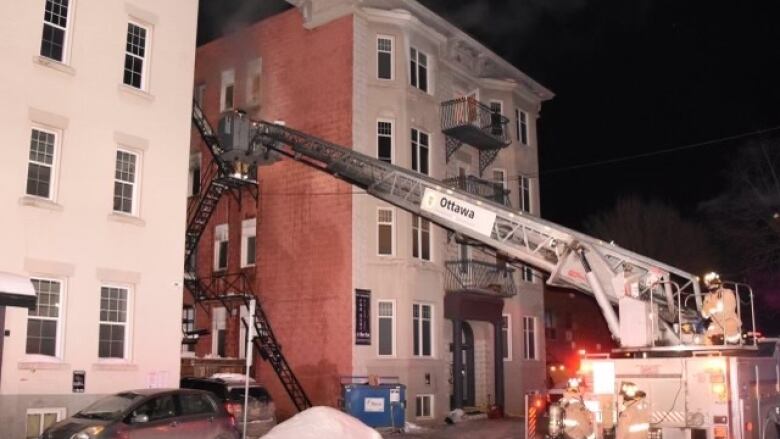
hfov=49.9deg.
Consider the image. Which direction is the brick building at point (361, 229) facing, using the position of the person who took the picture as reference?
facing the viewer and to the right of the viewer

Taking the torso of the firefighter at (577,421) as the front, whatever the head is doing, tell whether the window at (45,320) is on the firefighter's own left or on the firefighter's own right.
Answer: on the firefighter's own left

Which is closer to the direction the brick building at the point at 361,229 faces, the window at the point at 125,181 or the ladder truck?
the ladder truck

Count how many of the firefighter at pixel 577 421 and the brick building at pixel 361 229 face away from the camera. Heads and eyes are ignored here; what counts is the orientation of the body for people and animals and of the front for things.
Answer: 1

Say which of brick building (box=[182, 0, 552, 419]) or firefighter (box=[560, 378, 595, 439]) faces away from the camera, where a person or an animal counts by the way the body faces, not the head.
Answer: the firefighter

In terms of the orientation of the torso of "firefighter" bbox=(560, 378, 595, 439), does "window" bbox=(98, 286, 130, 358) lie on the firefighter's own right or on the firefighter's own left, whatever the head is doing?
on the firefighter's own left

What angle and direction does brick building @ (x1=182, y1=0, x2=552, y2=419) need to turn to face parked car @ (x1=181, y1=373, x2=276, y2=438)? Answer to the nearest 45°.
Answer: approximately 45° to its right

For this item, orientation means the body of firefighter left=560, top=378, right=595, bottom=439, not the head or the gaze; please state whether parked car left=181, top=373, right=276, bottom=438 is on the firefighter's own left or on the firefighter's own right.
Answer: on the firefighter's own left

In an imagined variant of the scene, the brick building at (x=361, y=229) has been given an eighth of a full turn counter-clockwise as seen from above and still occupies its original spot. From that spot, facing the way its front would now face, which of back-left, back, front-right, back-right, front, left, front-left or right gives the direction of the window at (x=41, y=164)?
back-right

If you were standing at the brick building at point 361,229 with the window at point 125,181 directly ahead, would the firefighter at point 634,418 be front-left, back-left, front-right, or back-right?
front-left

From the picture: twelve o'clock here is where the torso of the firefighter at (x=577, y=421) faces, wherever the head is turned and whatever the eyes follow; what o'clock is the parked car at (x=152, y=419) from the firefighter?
The parked car is roughly at 9 o'clock from the firefighter.

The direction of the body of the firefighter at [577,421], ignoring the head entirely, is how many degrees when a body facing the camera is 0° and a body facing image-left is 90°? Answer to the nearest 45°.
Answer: approximately 180°

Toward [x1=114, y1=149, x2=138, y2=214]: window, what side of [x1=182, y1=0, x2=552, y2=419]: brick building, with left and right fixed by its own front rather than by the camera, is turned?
right

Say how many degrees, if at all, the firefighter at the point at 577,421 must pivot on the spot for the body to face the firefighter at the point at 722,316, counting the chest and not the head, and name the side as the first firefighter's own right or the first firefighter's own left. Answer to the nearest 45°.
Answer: approximately 45° to the first firefighter's own right

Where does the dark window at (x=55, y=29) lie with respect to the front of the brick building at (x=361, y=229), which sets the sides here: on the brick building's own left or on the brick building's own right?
on the brick building's own right
